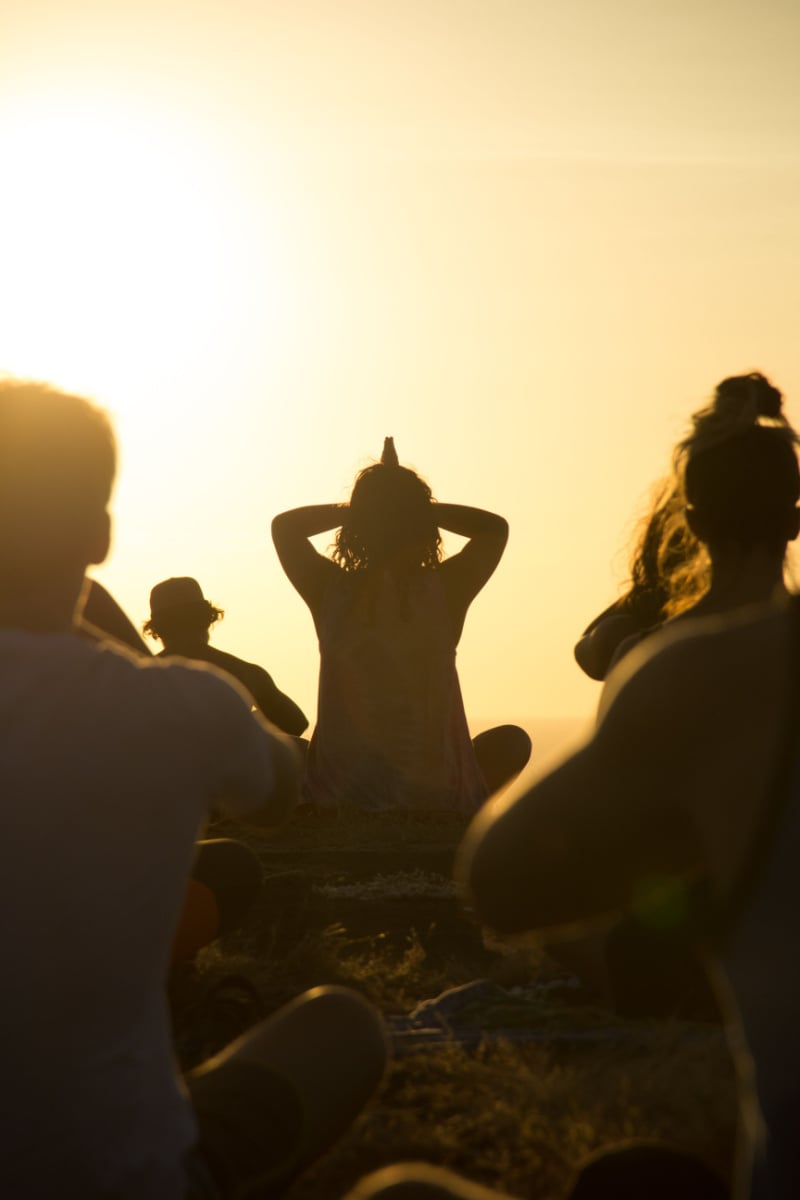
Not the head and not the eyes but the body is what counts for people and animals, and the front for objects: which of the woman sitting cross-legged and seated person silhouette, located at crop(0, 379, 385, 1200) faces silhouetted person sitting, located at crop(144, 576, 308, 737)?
the seated person silhouette

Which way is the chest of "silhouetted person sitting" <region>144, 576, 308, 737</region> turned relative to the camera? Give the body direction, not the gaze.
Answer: away from the camera

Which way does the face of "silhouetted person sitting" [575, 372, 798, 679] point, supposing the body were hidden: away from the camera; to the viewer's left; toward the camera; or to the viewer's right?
away from the camera

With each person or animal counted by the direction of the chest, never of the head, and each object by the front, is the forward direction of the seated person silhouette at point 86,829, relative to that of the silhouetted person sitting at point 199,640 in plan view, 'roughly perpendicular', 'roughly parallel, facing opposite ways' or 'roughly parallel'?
roughly parallel

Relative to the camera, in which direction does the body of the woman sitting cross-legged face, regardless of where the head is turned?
away from the camera

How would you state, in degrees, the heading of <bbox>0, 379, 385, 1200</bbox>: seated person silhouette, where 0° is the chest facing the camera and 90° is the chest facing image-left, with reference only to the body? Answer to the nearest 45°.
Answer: approximately 180°

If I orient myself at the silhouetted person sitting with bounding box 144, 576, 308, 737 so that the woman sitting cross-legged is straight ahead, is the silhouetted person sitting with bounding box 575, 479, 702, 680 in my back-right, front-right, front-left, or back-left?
front-right

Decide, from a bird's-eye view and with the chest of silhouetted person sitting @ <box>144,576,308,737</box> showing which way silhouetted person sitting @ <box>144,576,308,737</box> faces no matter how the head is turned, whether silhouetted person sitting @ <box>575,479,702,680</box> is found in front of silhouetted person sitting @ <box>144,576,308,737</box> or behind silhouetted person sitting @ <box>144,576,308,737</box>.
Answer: behind

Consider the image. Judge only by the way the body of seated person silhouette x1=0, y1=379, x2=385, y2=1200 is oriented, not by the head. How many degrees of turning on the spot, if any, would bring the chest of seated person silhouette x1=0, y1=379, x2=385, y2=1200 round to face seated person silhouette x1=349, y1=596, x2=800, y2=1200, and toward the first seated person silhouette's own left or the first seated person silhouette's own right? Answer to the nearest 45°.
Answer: approximately 135° to the first seated person silhouette's own right

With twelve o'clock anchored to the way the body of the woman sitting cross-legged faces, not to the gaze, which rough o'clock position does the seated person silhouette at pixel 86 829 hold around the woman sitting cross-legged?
The seated person silhouette is roughly at 6 o'clock from the woman sitting cross-legged.

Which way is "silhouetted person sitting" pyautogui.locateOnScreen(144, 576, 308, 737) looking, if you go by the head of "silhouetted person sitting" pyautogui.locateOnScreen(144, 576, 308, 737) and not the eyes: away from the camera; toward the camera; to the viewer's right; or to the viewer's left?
away from the camera

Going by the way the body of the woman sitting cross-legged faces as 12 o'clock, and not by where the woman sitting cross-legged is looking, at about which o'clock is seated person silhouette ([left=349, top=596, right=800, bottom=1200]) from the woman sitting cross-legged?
The seated person silhouette is roughly at 6 o'clock from the woman sitting cross-legged.

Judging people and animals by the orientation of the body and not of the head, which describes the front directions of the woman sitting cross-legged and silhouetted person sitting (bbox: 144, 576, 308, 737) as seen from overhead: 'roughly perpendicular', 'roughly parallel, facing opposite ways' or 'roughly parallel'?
roughly parallel

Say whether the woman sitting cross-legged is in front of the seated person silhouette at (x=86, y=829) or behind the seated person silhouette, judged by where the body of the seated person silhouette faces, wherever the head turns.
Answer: in front
